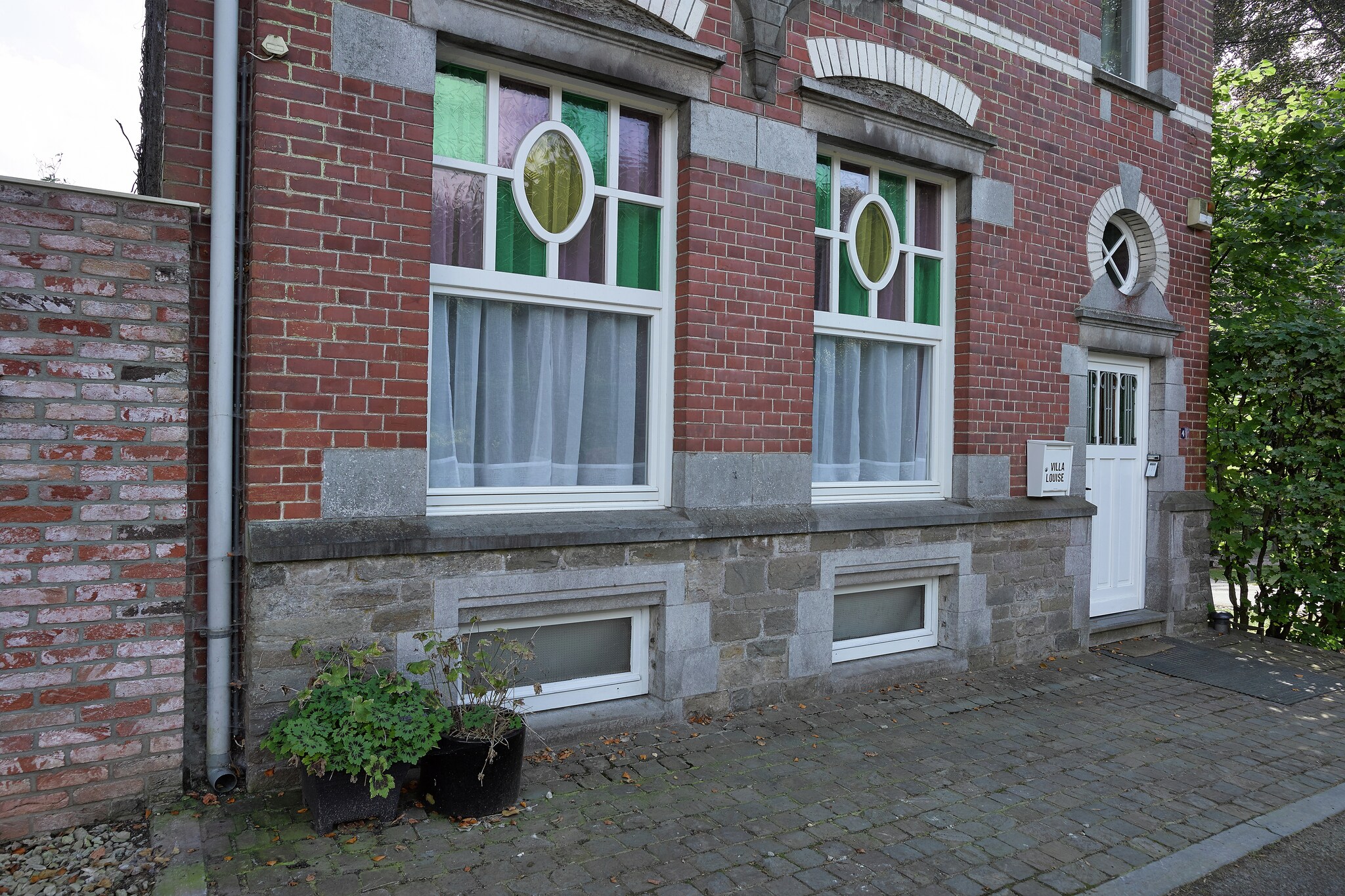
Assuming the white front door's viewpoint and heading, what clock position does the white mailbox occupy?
The white mailbox is roughly at 2 o'clock from the white front door.

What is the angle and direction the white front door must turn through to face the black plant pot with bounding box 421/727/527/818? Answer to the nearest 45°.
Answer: approximately 90° to its right

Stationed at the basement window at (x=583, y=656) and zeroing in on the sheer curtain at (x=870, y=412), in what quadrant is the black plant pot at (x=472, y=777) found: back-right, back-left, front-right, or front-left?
back-right

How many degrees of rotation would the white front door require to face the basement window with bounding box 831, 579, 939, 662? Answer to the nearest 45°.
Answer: approximately 90° to its right

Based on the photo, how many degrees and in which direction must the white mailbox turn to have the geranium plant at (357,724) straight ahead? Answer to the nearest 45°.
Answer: approximately 90° to its right

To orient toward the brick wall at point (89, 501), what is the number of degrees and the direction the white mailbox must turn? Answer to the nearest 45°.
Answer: approximately 90° to its right

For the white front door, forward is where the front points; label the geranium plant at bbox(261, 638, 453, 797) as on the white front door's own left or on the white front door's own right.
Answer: on the white front door's own right

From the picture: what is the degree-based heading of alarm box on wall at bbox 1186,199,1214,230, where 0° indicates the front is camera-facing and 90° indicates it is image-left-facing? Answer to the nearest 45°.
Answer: approximately 315°

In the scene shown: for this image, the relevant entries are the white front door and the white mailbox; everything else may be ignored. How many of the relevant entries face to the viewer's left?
0

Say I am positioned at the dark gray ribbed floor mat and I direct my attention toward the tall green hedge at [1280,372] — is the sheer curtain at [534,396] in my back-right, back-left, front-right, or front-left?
back-left

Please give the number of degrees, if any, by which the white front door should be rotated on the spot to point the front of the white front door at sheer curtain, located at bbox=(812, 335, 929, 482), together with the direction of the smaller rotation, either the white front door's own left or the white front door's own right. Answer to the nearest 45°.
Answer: approximately 90° to the white front door's own right

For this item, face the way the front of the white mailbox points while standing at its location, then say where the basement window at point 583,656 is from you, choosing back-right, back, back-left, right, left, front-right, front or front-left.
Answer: right
